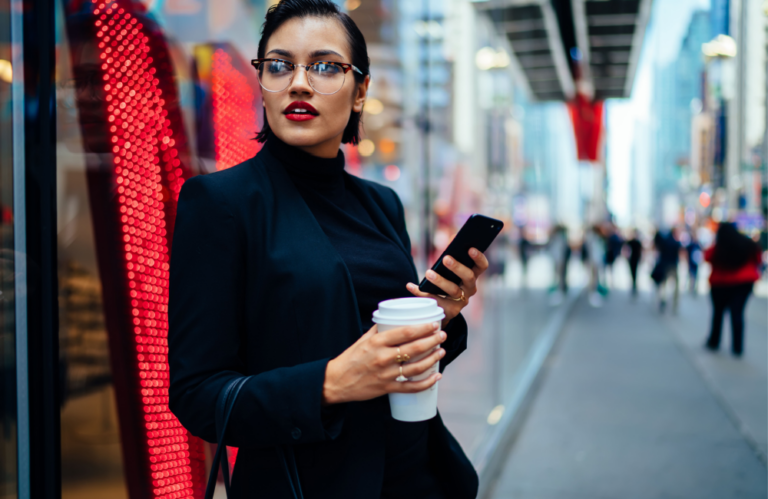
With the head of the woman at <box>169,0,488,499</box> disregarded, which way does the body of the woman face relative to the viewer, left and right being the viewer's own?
facing the viewer and to the right of the viewer

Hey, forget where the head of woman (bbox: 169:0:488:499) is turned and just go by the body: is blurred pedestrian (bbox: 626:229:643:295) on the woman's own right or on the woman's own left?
on the woman's own left

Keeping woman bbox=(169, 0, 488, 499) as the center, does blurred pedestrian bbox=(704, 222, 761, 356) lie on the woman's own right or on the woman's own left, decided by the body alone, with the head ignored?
on the woman's own left

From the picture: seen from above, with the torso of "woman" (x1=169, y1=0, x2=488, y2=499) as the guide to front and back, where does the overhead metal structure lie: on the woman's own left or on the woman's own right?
on the woman's own left

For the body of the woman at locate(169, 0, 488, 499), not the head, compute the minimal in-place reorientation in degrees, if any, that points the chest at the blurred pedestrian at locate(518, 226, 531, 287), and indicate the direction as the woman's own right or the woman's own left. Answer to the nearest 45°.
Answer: approximately 135° to the woman's own left
